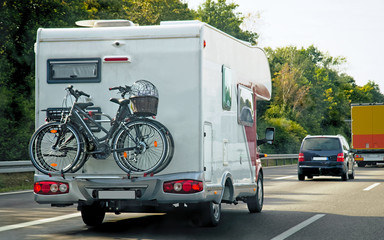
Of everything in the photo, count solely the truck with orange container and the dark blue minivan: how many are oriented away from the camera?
2

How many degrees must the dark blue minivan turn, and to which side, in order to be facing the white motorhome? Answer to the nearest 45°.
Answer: approximately 180°

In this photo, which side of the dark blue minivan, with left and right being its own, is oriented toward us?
back

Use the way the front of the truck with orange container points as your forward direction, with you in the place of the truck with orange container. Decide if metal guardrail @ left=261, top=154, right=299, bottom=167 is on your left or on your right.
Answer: on your left

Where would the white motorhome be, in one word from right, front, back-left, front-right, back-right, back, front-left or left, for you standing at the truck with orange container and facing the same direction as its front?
back

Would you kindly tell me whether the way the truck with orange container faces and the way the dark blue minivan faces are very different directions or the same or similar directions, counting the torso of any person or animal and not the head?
same or similar directions

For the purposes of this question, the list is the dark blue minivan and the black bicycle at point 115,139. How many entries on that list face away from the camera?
1

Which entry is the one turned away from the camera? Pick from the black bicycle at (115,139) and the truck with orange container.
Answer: the truck with orange container

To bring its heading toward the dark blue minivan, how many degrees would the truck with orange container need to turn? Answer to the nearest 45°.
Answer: approximately 180°

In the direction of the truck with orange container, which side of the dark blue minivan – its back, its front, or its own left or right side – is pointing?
front

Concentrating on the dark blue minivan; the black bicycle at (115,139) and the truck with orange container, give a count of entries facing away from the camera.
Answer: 2

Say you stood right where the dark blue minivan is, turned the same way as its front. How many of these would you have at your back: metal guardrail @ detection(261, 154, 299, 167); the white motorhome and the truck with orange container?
1

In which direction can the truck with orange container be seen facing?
away from the camera

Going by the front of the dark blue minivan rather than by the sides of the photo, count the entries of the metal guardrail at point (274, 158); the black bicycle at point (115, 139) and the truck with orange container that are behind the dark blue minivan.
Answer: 1

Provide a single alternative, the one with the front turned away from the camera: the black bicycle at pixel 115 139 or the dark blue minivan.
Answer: the dark blue minivan
